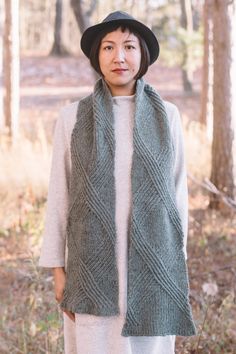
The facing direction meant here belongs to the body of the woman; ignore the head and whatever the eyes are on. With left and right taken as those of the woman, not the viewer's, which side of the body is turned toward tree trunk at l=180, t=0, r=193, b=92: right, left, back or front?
back

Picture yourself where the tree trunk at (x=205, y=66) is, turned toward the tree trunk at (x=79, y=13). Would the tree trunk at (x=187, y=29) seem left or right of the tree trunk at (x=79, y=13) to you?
right

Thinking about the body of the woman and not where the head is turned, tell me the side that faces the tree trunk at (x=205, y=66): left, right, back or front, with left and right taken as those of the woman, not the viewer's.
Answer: back

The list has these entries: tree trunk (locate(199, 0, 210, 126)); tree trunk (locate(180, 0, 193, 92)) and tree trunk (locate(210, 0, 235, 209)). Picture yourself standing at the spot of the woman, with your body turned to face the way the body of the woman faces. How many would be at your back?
3

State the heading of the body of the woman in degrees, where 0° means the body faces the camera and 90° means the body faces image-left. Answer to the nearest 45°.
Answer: approximately 0°

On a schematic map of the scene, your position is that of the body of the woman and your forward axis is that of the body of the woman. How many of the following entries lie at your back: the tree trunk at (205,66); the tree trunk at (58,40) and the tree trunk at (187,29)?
3

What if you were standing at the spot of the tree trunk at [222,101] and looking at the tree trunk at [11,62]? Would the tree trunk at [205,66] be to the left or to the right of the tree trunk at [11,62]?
right

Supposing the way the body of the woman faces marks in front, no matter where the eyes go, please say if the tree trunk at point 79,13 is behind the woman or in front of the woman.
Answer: behind

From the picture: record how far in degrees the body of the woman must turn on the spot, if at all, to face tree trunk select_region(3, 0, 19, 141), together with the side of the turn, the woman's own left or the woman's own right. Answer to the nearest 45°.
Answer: approximately 180°

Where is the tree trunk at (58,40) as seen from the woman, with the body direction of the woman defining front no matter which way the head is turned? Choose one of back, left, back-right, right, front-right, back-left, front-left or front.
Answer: back
